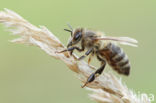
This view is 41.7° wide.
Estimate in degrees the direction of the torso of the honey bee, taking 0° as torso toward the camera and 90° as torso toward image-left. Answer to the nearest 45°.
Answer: approximately 90°
